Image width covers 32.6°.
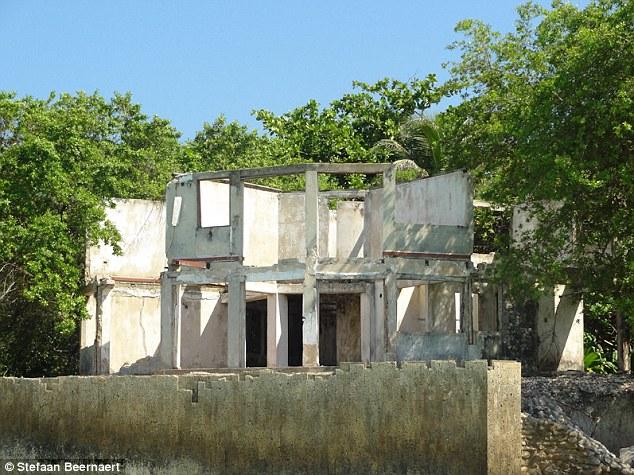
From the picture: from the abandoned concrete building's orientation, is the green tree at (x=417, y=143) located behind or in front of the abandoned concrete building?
behind

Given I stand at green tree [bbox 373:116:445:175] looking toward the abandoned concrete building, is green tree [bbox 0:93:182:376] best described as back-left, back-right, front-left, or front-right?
front-right

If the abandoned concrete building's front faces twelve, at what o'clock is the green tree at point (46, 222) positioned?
The green tree is roughly at 3 o'clock from the abandoned concrete building.

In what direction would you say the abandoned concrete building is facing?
toward the camera

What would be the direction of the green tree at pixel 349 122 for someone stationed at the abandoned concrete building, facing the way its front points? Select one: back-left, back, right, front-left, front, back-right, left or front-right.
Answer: back

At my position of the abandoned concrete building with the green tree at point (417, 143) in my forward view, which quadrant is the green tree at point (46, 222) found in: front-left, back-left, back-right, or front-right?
back-left
